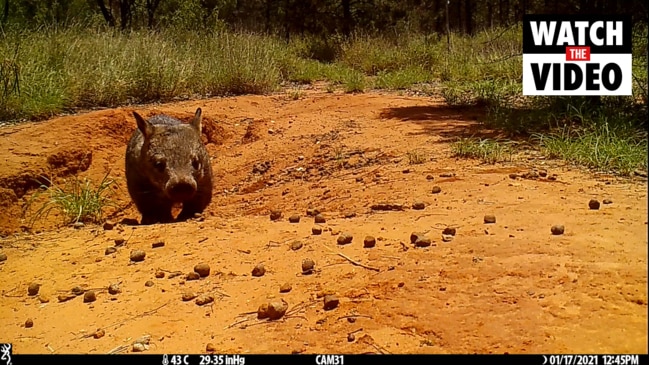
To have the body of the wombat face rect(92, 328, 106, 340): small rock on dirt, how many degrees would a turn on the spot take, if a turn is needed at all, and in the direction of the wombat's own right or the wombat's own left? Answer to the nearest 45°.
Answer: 0° — it already faces it

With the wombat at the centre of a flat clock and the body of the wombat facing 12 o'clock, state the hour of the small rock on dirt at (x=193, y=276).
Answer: The small rock on dirt is roughly at 12 o'clock from the wombat.

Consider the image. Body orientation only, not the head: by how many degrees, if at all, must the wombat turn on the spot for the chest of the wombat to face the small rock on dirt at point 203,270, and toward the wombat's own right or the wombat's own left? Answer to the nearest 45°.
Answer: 0° — it already faces it

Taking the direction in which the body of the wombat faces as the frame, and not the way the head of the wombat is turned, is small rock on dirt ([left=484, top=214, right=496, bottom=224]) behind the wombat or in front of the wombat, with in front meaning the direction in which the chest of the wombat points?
in front

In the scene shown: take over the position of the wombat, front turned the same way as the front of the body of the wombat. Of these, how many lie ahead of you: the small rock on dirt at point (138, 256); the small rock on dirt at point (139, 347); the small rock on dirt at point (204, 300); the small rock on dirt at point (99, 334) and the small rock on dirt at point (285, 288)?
5

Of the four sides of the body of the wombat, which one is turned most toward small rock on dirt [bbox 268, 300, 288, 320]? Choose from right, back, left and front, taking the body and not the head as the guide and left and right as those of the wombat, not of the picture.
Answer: front

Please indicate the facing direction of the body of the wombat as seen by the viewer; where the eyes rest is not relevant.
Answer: toward the camera

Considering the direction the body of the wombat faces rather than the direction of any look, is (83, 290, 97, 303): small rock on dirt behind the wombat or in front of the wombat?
in front

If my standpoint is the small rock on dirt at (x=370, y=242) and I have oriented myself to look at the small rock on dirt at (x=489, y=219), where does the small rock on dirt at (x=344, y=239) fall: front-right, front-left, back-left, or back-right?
back-left

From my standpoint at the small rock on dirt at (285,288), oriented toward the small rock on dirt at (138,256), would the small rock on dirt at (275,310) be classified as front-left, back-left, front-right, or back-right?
back-left

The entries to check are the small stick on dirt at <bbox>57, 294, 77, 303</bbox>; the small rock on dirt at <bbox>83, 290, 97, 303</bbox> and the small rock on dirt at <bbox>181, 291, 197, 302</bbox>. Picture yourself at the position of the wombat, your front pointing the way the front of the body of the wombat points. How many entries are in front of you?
3
